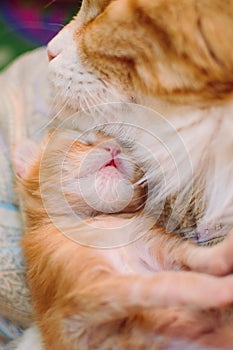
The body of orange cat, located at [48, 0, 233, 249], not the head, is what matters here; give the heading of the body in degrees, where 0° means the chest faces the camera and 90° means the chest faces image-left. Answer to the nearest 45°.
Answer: approximately 90°
